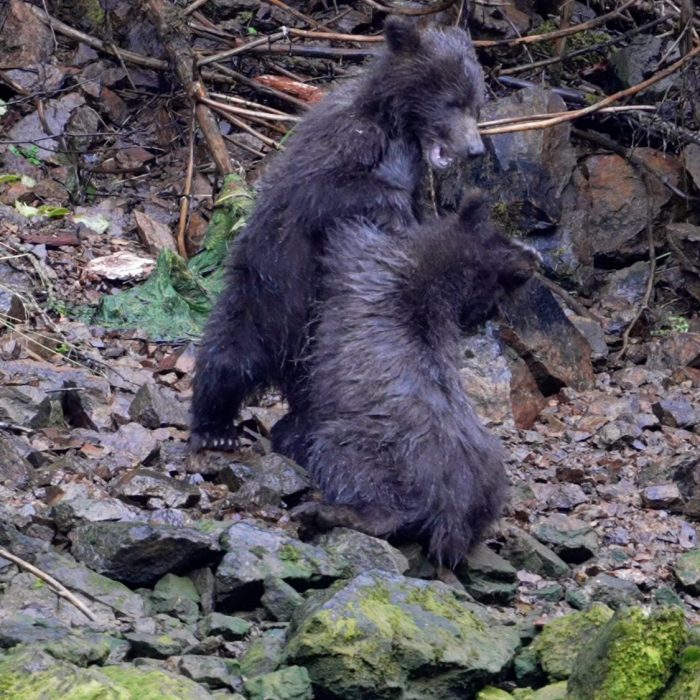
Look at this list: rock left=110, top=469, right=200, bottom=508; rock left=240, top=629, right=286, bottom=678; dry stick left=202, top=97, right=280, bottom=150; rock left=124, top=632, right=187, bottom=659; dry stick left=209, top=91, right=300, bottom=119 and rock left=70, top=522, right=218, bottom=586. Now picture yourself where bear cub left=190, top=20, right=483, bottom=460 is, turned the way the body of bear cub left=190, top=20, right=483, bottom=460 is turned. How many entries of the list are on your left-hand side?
2

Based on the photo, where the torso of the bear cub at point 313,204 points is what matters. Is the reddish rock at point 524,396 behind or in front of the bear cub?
in front

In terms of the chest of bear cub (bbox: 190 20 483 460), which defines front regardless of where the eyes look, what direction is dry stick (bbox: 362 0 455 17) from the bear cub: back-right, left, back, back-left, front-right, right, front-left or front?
left

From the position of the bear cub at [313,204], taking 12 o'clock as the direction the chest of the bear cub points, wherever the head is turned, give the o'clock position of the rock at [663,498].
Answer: The rock is roughly at 12 o'clock from the bear cub.

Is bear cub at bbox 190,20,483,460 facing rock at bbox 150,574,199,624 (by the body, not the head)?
no

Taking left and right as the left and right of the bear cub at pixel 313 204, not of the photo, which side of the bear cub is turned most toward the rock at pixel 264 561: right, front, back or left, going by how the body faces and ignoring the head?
right

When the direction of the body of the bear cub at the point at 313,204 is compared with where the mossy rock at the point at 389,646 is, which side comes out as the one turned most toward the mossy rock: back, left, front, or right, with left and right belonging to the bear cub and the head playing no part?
right

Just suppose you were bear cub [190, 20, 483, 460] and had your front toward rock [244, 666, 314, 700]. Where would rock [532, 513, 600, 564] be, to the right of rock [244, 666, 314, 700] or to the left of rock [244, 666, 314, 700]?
left

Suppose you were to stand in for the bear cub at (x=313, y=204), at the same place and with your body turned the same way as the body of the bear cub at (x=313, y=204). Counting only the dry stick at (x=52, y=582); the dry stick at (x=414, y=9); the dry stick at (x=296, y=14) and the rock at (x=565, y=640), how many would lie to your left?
2

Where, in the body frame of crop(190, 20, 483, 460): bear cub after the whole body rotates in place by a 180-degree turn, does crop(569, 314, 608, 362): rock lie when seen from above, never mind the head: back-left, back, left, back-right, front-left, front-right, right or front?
back-right

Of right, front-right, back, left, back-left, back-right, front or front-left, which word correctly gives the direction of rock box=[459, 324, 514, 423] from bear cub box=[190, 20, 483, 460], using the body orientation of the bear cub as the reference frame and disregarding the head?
front-left

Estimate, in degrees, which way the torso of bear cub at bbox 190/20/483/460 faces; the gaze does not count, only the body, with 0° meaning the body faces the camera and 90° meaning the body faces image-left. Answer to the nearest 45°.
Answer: approximately 270°

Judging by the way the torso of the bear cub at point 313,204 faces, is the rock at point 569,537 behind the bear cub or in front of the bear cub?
in front

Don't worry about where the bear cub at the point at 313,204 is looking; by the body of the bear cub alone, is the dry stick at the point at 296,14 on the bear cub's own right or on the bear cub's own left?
on the bear cub's own left

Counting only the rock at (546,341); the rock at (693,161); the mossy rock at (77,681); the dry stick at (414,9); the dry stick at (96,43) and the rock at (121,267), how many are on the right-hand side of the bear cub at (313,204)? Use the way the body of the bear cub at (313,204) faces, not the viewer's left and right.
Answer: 1

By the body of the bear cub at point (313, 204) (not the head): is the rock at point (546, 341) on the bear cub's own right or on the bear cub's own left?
on the bear cub's own left

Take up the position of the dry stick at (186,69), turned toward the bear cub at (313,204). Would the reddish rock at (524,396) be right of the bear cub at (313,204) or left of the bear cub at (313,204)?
left

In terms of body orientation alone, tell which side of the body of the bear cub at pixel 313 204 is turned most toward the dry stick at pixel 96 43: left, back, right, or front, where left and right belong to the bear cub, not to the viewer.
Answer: left
